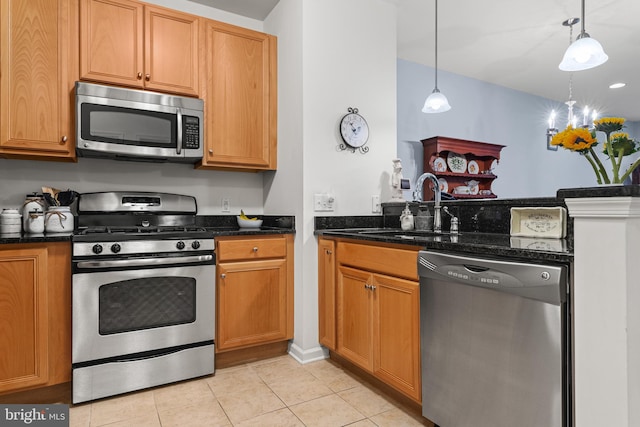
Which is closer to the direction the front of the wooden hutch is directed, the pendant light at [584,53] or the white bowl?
the pendant light

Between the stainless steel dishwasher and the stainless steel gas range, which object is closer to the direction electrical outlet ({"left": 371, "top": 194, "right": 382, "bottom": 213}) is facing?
the stainless steel dishwasher

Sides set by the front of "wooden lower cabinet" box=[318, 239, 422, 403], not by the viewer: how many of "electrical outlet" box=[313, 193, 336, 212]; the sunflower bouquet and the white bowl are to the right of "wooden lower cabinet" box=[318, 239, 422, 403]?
2

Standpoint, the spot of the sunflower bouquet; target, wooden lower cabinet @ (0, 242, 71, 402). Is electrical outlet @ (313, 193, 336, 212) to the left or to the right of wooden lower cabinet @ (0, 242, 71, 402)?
right

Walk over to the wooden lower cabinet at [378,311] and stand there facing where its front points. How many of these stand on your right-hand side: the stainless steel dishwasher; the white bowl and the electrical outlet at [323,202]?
2

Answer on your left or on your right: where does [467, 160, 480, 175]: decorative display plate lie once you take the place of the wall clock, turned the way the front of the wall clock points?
on your left

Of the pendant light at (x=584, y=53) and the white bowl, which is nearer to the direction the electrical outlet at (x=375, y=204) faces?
the pendant light
